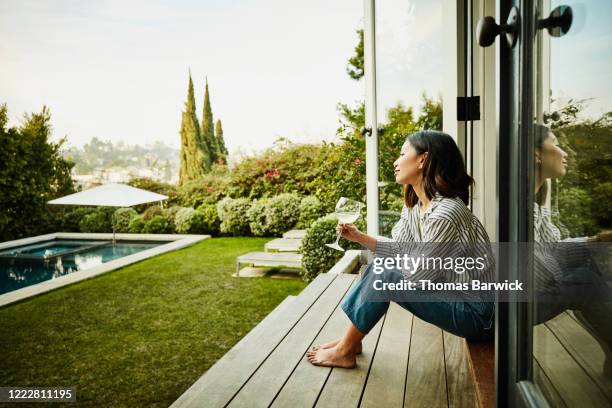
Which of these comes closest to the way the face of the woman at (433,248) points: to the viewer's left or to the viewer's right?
to the viewer's left

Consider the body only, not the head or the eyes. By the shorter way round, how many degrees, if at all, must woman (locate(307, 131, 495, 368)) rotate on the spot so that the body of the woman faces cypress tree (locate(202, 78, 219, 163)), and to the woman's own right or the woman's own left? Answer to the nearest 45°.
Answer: approximately 45° to the woman's own right

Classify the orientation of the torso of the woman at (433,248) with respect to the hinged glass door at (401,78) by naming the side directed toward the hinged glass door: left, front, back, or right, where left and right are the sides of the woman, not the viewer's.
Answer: right

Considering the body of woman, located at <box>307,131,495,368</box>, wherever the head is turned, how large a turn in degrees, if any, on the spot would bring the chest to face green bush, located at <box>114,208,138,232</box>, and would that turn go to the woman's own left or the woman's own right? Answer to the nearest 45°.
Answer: approximately 45° to the woman's own right

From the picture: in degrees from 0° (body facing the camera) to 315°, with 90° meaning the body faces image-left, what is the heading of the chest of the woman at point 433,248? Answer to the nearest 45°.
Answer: approximately 90°

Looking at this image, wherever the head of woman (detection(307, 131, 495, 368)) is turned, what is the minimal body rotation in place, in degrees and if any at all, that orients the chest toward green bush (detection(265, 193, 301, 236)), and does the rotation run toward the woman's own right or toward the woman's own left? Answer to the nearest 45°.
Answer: approximately 90° to the woman's own right

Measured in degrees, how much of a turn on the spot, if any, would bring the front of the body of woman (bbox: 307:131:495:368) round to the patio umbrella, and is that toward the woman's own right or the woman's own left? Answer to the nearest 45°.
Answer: approximately 45° to the woman's own right

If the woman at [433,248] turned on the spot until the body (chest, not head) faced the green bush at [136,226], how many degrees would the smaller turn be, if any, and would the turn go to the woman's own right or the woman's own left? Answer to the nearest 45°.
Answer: approximately 45° to the woman's own right

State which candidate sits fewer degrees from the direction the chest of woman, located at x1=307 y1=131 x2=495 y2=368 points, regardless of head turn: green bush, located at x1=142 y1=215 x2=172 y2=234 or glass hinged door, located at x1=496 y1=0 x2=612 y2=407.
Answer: the green bush
